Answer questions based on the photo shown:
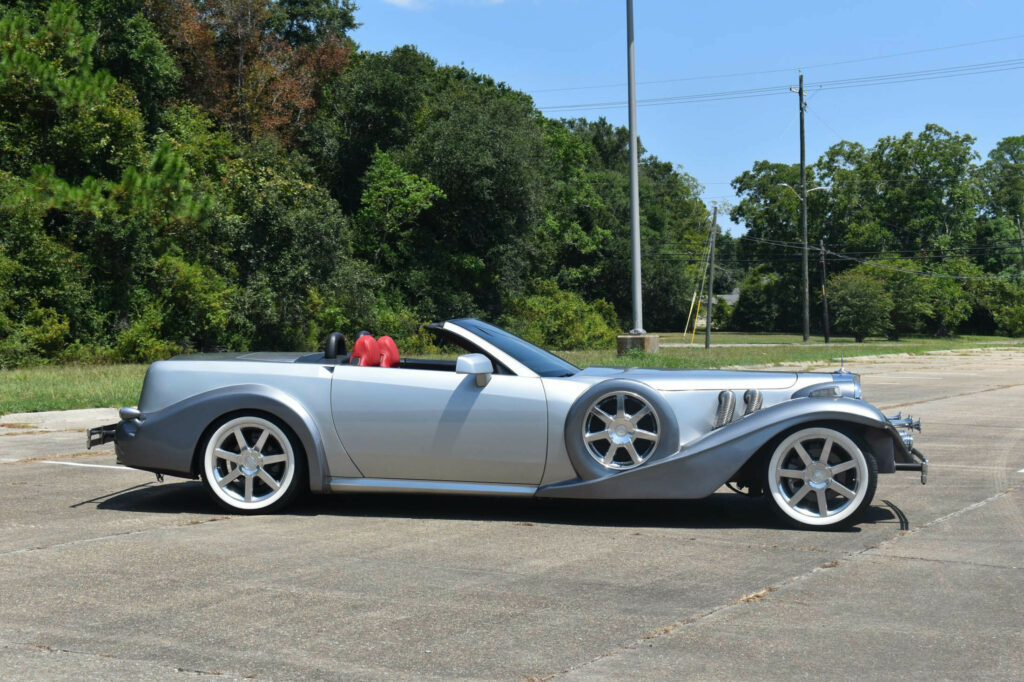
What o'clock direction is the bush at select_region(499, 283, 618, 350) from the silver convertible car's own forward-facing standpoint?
The bush is roughly at 9 o'clock from the silver convertible car.

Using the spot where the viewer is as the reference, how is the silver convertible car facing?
facing to the right of the viewer

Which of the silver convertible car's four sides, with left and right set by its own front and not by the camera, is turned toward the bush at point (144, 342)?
left

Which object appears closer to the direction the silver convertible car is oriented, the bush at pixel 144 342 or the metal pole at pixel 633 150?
the metal pole

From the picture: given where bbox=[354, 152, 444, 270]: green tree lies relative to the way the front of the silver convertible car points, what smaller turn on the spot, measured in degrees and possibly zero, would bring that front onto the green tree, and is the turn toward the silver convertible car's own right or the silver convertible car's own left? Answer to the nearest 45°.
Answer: approximately 90° to the silver convertible car's own left

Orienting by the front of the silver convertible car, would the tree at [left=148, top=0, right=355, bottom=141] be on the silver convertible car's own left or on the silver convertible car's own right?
on the silver convertible car's own left

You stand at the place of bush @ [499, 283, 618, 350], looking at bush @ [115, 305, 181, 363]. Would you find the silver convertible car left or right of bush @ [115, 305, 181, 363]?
left

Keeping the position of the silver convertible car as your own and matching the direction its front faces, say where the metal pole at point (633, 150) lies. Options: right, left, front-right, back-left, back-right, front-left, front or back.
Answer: left
